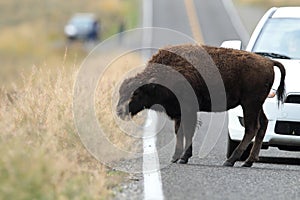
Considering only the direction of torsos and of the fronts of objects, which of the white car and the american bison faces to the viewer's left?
the american bison

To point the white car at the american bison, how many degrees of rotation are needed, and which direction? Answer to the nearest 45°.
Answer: approximately 45° to its right

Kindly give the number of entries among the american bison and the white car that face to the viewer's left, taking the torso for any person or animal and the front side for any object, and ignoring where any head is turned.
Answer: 1

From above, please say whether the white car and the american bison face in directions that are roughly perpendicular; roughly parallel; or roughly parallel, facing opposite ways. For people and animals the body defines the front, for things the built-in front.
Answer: roughly perpendicular

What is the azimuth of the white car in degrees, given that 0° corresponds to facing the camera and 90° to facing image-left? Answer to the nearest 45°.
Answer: approximately 0°

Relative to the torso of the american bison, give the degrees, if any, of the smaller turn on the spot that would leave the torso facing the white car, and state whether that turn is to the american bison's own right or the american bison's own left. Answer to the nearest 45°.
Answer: approximately 135° to the american bison's own right

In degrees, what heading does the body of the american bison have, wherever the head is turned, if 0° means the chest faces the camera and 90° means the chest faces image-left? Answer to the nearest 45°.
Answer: approximately 90°
